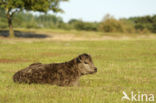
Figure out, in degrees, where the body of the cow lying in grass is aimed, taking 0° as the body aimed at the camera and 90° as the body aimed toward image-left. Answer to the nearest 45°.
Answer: approximately 270°

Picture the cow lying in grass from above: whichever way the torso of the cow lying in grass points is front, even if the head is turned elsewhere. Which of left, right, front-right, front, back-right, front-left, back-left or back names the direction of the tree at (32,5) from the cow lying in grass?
left
